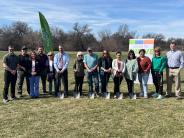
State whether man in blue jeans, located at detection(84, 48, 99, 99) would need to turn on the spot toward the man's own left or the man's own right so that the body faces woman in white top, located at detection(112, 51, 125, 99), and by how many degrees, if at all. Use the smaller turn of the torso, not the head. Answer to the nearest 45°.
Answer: approximately 90° to the man's own left

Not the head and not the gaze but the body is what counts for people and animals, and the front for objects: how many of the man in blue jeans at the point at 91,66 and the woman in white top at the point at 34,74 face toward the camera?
2

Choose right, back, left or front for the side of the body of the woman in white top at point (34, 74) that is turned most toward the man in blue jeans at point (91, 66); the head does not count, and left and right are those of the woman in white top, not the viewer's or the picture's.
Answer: left

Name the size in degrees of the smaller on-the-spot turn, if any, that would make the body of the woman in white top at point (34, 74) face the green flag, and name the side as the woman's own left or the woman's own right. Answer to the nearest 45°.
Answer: approximately 180°
